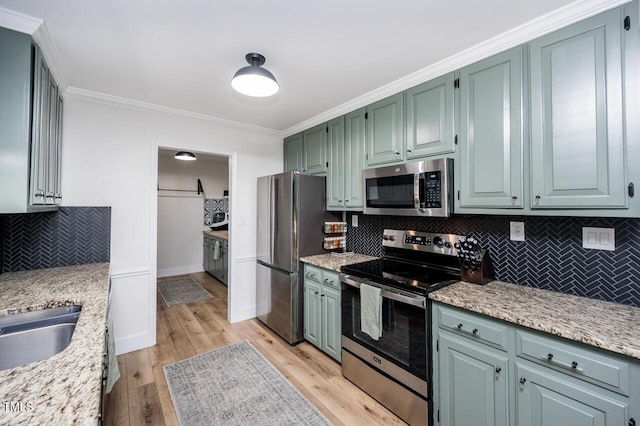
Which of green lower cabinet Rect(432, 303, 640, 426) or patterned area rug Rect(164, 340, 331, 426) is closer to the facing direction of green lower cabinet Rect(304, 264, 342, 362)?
the patterned area rug

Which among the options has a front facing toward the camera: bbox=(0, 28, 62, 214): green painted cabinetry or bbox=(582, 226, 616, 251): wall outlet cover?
the wall outlet cover

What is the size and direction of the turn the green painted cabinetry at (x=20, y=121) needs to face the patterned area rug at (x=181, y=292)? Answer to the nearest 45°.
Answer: approximately 45° to its left

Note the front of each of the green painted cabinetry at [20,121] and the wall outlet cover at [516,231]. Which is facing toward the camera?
the wall outlet cover

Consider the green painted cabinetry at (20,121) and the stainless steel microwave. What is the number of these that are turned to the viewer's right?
1

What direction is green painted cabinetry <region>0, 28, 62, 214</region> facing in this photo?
to the viewer's right

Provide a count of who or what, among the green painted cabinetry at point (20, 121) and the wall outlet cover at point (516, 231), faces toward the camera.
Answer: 1

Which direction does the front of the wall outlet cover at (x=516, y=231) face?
toward the camera

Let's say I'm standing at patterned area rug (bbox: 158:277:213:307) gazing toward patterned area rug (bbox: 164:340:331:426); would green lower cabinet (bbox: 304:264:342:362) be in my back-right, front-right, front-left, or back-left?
front-left

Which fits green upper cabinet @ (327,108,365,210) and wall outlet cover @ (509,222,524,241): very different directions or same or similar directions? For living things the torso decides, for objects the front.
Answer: same or similar directions

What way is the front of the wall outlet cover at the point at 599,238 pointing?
toward the camera

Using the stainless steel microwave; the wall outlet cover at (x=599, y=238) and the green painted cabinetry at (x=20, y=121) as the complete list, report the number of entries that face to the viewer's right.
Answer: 1

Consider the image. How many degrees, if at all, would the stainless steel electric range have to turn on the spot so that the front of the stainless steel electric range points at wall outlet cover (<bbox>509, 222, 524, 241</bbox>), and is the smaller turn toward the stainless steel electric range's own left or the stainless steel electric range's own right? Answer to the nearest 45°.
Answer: approximately 135° to the stainless steel electric range's own left

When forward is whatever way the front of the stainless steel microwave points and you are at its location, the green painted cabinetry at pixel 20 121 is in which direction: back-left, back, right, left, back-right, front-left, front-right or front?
front

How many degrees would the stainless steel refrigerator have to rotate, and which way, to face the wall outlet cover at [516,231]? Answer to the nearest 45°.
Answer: approximately 90° to its left

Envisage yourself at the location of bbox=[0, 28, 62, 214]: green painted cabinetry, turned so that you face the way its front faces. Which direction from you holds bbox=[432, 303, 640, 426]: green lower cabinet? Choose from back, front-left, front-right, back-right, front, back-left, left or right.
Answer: front-right

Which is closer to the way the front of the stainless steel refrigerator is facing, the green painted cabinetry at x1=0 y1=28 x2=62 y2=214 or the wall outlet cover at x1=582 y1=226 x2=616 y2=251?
the green painted cabinetry
